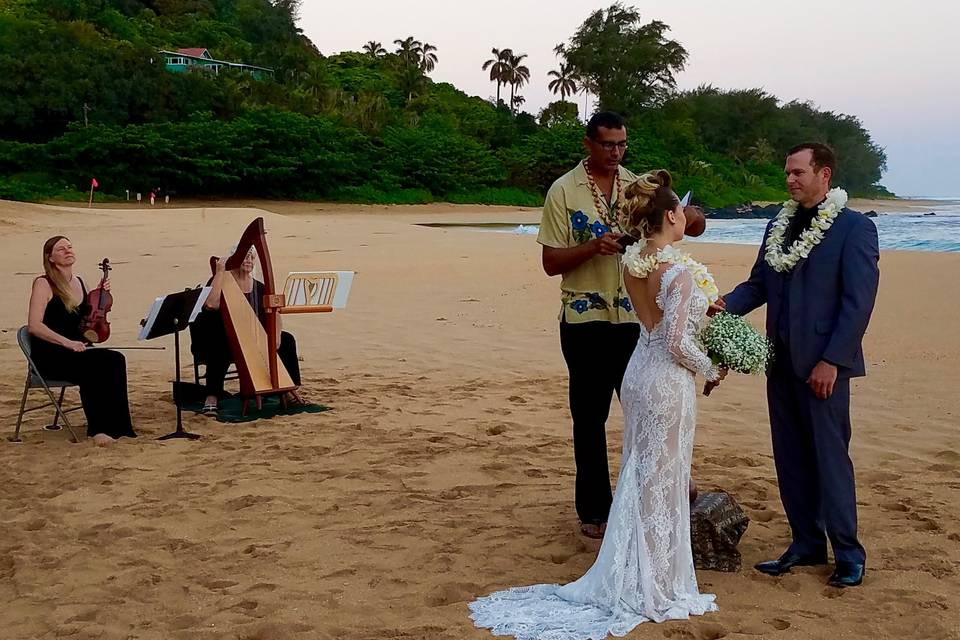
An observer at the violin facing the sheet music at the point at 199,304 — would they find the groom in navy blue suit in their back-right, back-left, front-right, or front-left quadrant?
front-right

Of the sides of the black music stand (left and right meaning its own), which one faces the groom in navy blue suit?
back

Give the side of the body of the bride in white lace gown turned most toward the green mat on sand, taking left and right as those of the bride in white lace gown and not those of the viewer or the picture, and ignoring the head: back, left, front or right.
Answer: left

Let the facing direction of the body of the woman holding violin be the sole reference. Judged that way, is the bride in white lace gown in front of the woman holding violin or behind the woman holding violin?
in front

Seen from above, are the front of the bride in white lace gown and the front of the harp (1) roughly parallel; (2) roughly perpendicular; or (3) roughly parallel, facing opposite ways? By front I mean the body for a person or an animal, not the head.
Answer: roughly perpendicular

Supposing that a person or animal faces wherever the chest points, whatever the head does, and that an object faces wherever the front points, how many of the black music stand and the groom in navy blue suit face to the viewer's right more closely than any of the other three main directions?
0

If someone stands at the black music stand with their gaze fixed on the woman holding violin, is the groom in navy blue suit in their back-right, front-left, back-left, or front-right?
back-left

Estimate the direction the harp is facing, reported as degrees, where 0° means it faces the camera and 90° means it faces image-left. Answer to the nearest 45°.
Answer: approximately 315°

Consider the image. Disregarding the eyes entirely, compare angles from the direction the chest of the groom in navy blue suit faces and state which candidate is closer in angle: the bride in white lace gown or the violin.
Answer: the bride in white lace gown

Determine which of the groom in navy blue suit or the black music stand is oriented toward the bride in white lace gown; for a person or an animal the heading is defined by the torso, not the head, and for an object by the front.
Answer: the groom in navy blue suit

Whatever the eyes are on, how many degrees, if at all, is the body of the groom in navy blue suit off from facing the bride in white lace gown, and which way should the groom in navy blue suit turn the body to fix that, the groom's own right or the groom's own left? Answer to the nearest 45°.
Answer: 0° — they already face them

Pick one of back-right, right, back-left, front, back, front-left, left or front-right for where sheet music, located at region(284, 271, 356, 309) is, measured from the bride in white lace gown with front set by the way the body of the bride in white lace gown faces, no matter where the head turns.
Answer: left

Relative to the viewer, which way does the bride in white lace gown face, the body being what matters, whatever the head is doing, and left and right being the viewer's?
facing away from the viewer and to the right of the viewer

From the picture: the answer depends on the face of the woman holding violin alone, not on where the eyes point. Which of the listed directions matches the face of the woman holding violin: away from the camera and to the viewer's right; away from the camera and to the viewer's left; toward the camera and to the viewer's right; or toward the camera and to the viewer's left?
toward the camera and to the viewer's right

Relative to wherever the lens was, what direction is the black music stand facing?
facing away from the viewer and to the left of the viewer
